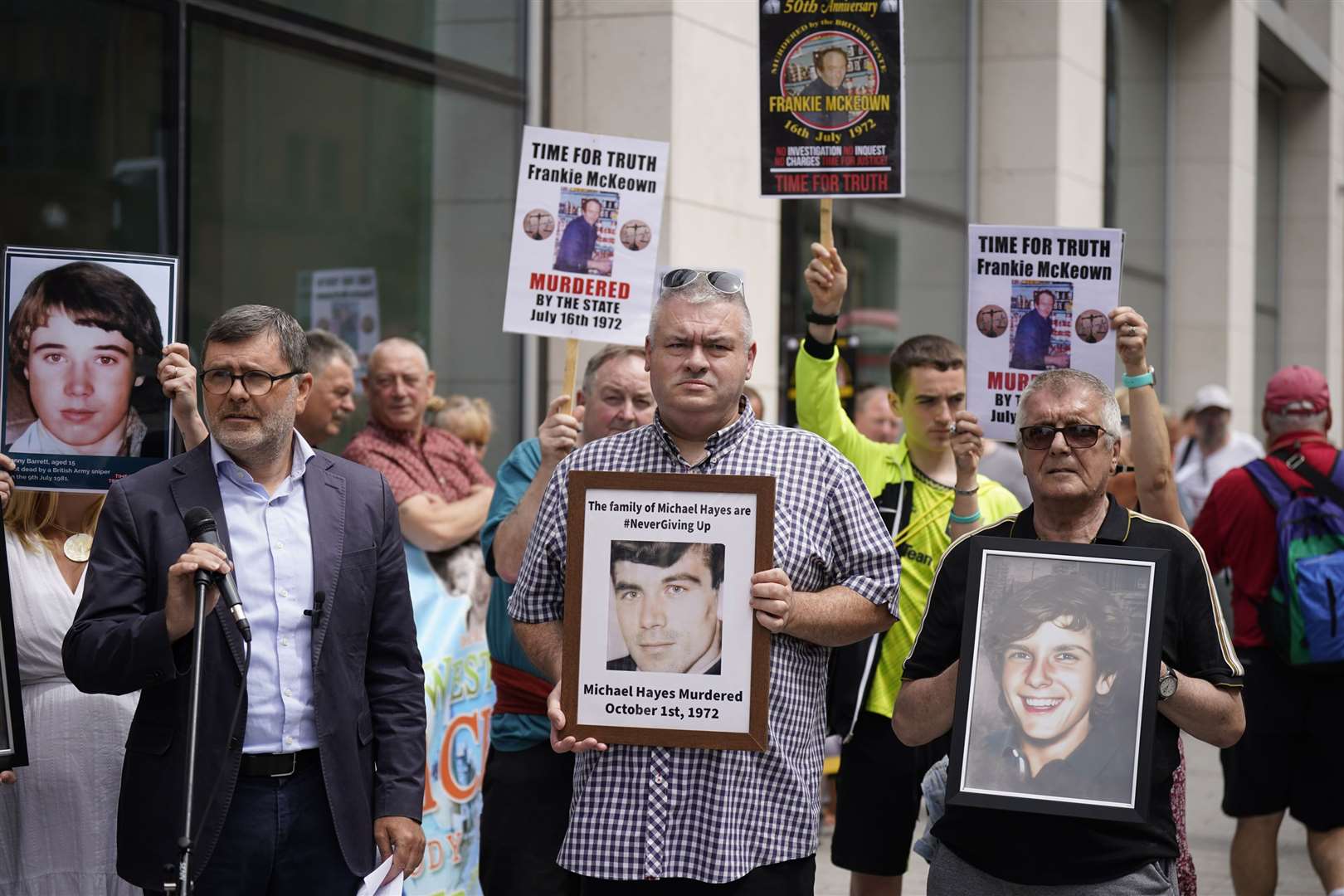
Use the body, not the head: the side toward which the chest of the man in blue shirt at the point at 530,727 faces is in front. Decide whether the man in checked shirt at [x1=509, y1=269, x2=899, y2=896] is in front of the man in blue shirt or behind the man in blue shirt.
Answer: in front

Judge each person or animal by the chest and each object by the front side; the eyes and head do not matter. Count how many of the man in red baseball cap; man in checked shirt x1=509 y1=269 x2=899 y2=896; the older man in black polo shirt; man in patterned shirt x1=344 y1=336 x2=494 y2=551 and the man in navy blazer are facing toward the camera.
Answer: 4

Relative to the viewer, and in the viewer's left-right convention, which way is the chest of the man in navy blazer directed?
facing the viewer

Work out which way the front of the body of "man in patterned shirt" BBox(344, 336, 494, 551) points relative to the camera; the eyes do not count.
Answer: toward the camera

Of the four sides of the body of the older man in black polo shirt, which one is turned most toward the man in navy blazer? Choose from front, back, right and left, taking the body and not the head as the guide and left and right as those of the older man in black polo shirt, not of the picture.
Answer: right

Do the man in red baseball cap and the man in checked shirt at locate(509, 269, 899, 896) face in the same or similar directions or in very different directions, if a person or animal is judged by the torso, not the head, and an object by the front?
very different directions

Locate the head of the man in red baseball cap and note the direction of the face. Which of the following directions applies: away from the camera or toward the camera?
away from the camera

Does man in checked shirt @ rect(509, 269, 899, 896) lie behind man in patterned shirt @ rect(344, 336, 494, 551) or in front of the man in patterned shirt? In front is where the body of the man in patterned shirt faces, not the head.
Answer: in front

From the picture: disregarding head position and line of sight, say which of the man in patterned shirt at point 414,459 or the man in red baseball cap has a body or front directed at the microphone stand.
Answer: the man in patterned shirt

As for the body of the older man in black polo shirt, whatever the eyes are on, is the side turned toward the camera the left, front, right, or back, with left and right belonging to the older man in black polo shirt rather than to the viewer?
front

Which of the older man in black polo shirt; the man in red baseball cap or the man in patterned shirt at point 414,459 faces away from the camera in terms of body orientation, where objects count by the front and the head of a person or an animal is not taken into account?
the man in red baseball cap

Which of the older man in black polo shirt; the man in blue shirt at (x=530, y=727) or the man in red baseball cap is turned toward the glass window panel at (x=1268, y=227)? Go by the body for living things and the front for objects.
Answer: the man in red baseball cap

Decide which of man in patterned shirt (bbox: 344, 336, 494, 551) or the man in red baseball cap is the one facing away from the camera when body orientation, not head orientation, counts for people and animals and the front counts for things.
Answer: the man in red baseball cap
